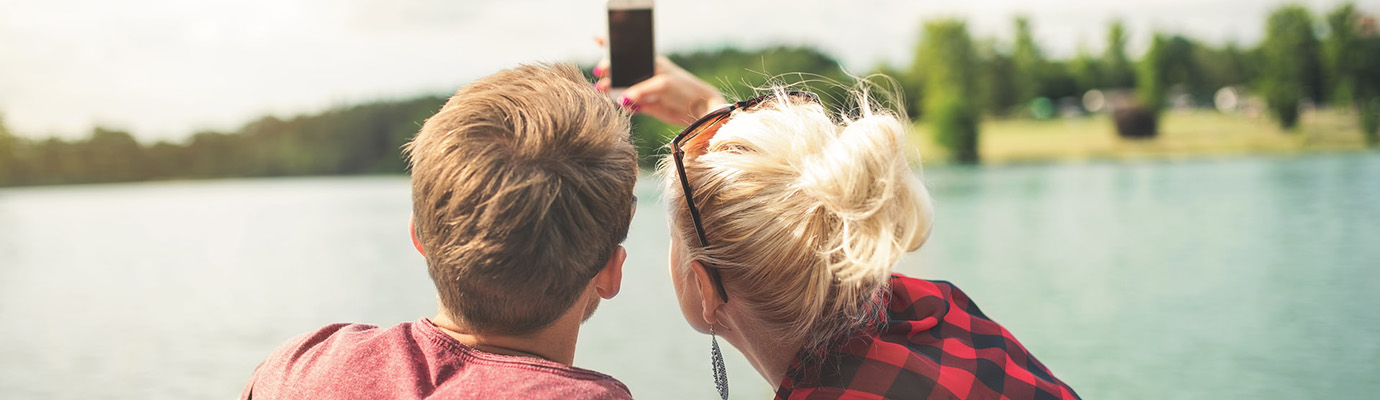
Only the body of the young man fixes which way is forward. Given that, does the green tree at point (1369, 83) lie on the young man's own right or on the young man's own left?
on the young man's own right

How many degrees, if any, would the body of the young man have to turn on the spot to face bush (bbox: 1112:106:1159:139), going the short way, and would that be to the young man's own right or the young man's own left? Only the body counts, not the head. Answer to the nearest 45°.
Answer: approximately 45° to the young man's own right

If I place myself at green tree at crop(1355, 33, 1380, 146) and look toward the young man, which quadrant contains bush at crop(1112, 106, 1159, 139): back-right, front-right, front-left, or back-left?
front-right

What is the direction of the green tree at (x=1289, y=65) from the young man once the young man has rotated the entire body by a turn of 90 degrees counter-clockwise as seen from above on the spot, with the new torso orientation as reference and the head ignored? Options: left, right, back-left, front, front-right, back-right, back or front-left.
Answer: back-right

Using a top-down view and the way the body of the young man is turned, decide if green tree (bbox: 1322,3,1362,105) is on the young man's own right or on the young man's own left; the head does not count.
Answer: on the young man's own right

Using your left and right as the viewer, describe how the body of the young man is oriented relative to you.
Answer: facing away from the viewer

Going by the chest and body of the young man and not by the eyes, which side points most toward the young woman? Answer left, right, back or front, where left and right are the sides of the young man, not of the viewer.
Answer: right

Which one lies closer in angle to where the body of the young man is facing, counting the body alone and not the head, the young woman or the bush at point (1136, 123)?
the bush

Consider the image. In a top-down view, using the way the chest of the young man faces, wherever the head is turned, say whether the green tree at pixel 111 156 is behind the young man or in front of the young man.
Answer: in front

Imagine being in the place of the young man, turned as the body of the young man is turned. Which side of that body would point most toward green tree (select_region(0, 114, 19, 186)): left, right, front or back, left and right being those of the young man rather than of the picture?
front
